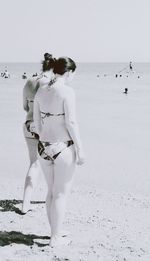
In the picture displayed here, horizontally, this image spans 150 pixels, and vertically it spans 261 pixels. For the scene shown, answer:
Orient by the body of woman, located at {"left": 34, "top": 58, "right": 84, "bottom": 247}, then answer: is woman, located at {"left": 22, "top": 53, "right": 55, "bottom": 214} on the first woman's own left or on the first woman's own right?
on the first woman's own left

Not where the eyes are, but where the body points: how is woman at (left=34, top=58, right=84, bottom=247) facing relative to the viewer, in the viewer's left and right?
facing away from the viewer and to the right of the viewer
